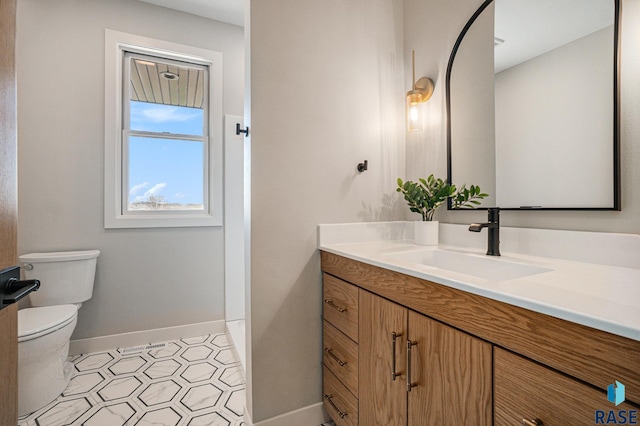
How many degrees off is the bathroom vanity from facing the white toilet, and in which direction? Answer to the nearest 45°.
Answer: approximately 45° to its right

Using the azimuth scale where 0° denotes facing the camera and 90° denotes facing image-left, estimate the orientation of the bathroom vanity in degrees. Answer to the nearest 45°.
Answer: approximately 45°

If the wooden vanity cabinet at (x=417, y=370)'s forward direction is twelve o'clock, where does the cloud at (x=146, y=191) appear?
The cloud is roughly at 2 o'clock from the wooden vanity cabinet.

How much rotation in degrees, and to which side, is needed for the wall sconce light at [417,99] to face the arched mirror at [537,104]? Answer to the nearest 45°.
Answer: approximately 90° to its left

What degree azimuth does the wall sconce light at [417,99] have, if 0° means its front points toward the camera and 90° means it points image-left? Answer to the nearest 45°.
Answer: approximately 45°

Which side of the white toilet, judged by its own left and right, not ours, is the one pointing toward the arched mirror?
left
